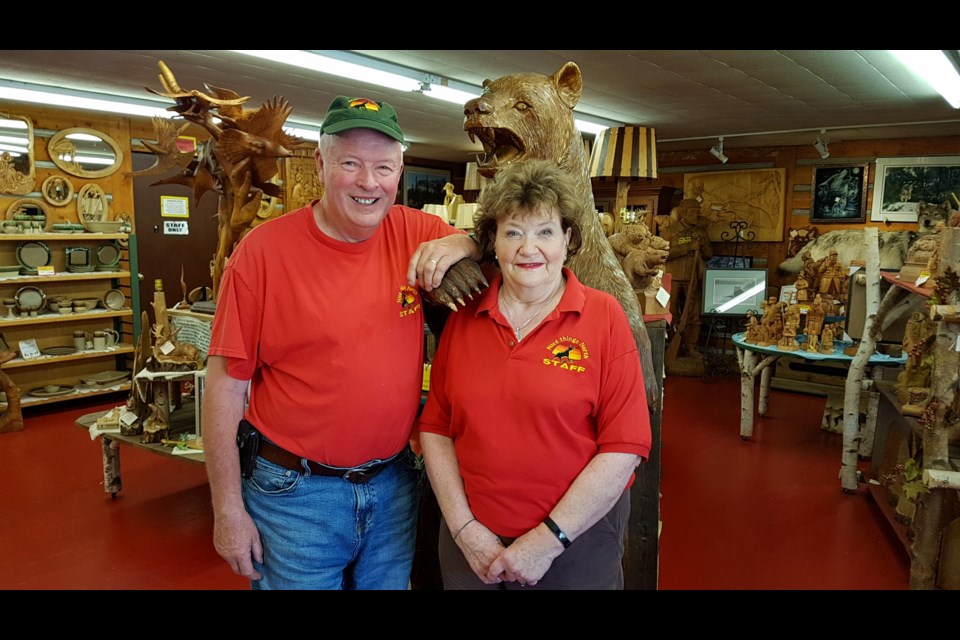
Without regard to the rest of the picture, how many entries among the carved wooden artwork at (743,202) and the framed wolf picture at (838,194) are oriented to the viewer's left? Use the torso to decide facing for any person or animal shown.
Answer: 0

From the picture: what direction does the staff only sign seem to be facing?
toward the camera

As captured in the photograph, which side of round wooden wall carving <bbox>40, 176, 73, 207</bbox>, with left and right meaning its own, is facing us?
front

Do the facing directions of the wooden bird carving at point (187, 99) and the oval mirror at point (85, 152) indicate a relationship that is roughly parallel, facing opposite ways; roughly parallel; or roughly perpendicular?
roughly perpendicular

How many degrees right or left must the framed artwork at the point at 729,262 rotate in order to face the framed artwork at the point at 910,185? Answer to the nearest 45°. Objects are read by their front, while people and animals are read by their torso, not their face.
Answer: approximately 90° to its left

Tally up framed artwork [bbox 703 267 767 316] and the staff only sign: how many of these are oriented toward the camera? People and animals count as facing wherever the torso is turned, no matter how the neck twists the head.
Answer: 2

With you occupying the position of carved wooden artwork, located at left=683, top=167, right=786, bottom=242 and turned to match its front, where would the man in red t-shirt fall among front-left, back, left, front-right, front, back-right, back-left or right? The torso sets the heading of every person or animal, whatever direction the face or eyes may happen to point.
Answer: front

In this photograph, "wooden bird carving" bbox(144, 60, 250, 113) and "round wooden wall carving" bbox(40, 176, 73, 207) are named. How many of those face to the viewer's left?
1

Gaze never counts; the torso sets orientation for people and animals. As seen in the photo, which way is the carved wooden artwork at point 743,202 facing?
toward the camera

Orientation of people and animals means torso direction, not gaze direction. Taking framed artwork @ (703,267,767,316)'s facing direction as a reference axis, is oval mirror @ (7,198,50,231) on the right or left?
on its right
